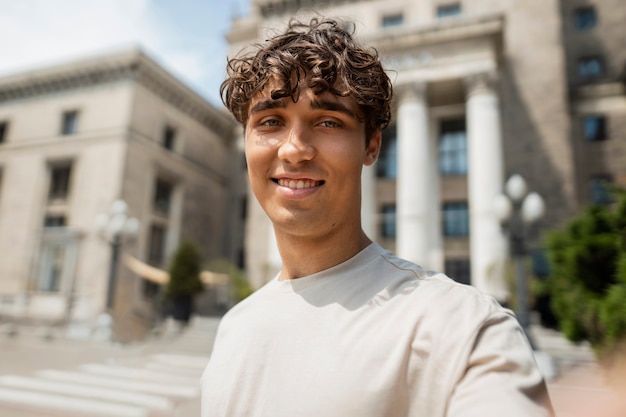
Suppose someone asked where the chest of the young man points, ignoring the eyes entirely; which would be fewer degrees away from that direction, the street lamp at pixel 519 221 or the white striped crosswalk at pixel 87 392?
the white striped crosswalk

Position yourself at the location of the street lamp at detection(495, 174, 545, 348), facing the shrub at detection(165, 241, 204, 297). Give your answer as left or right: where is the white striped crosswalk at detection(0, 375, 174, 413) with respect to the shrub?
left

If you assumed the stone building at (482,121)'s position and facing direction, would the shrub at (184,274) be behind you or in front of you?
in front

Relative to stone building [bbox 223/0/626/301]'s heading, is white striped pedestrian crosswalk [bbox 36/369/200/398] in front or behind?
in front

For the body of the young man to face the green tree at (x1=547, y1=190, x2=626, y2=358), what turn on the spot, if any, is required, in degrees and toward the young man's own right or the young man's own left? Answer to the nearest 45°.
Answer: approximately 180°

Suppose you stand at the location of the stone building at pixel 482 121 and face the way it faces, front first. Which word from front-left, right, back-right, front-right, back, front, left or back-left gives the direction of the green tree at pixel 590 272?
front-left

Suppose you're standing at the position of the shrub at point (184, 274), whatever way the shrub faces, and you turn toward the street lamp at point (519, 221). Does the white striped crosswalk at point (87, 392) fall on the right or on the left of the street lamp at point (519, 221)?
right

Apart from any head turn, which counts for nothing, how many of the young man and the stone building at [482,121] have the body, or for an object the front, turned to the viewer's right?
0

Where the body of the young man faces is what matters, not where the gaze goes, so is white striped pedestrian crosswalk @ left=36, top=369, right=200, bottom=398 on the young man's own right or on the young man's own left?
on the young man's own right

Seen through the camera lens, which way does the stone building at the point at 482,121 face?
facing the viewer and to the left of the viewer
